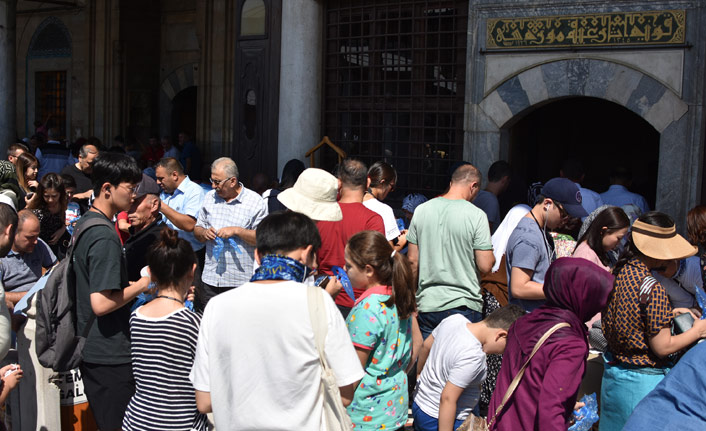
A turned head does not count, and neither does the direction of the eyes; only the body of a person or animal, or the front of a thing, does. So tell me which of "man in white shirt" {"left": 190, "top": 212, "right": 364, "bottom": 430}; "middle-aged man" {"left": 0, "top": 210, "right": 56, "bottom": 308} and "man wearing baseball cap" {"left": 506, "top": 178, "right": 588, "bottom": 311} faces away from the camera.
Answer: the man in white shirt

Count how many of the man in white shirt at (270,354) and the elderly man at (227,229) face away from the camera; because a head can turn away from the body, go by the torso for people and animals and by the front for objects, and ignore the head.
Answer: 1

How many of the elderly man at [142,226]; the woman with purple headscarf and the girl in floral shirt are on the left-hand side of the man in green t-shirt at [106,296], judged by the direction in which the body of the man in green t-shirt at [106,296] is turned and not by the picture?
1

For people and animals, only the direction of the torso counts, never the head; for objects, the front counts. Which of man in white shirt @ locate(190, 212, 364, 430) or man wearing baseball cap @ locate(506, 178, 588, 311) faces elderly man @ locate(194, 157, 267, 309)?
the man in white shirt

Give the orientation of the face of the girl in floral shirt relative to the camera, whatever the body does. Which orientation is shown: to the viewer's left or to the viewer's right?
to the viewer's left

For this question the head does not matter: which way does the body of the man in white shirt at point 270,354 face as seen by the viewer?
away from the camera

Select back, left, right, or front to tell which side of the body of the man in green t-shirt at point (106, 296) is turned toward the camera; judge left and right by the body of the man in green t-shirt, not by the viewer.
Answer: right

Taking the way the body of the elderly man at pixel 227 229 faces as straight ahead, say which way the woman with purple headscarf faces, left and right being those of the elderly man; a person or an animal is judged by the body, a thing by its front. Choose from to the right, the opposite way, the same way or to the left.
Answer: the opposite way

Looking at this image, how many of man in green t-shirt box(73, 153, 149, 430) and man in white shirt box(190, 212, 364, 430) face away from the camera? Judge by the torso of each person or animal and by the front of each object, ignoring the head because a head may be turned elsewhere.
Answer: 1

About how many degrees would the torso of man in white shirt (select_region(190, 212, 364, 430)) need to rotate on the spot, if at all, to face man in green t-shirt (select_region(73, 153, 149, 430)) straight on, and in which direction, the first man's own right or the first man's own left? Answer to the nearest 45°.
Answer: approximately 45° to the first man's own left

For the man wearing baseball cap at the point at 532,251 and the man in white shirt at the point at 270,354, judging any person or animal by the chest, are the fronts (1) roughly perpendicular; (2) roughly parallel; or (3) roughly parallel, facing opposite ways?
roughly perpendicular
